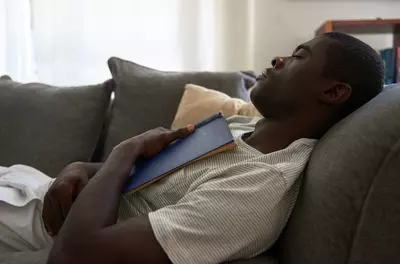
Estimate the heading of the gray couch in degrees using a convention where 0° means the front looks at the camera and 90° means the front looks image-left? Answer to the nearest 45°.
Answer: approximately 0°

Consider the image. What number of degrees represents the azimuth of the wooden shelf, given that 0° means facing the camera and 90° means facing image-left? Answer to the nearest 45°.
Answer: approximately 0°

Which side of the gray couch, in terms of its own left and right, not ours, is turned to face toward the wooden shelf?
back

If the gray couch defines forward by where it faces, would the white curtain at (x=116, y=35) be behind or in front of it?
behind

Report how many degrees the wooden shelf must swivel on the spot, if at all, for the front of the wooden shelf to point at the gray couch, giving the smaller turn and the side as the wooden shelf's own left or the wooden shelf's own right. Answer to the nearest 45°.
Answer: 0° — it already faces it

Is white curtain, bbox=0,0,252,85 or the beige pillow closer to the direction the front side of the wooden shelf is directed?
the beige pillow

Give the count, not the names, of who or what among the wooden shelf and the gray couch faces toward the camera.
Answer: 2

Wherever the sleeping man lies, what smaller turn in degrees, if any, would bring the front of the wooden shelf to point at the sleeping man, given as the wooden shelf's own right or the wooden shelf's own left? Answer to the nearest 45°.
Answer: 0° — it already faces them
